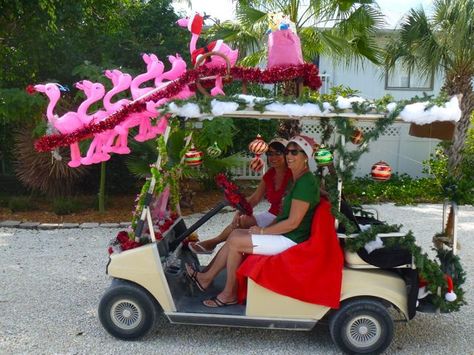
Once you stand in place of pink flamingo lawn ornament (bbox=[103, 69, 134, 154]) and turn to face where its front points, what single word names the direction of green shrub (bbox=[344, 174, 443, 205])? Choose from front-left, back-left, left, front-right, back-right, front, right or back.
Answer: back-right

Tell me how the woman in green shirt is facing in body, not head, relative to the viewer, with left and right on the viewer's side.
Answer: facing to the left of the viewer

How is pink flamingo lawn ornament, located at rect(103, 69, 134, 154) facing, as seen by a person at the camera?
facing to the left of the viewer

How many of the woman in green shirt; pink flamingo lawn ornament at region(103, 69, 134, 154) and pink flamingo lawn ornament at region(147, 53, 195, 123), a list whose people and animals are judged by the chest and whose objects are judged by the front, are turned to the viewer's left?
3

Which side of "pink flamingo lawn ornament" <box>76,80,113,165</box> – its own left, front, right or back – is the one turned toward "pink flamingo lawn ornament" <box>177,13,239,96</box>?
back

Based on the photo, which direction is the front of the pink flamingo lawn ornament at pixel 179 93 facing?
to the viewer's left

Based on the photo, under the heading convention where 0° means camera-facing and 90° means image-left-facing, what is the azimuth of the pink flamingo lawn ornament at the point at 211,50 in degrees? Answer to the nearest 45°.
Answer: approximately 90°

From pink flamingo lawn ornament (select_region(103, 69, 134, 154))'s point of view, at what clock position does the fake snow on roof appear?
The fake snow on roof is roughly at 7 o'clock from the pink flamingo lawn ornament.

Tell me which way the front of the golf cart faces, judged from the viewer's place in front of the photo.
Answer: facing to the left of the viewer

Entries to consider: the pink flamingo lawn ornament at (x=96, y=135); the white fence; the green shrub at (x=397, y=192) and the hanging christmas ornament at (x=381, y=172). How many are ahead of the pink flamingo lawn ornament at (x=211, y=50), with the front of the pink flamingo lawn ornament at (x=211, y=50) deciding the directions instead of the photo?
1

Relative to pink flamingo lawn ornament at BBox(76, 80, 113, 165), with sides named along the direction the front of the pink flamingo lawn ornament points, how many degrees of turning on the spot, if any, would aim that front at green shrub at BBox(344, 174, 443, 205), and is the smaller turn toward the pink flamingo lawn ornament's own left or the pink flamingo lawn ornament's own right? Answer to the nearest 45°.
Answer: approximately 135° to the pink flamingo lawn ornament's own right

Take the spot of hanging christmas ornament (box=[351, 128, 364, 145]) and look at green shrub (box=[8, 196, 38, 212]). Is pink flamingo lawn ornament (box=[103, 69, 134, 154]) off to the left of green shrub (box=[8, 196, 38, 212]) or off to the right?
left
